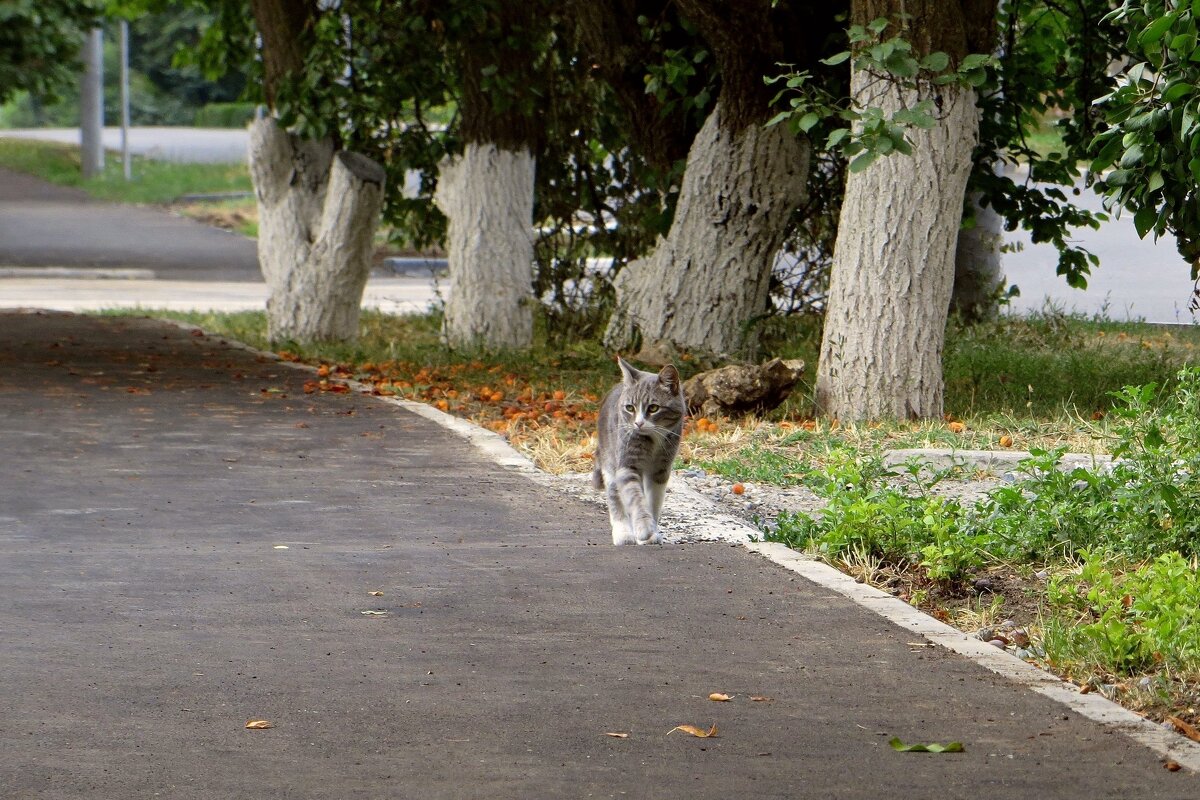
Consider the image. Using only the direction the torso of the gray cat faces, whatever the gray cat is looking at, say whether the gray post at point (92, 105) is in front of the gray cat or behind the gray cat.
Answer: behind

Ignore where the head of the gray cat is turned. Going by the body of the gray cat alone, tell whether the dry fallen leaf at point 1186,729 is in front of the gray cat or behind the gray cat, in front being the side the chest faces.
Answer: in front

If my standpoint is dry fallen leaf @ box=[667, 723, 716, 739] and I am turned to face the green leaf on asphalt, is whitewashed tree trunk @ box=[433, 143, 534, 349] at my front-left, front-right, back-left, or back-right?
back-left

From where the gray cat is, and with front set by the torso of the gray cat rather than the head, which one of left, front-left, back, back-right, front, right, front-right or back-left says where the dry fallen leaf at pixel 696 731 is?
front

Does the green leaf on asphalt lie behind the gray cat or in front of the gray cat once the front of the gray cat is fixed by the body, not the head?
in front

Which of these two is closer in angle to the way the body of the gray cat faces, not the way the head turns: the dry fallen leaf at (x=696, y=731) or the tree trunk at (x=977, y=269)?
the dry fallen leaf

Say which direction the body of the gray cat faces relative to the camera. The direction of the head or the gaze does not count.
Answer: toward the camera

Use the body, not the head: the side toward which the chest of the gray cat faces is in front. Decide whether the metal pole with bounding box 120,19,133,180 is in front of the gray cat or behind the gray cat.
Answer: behind

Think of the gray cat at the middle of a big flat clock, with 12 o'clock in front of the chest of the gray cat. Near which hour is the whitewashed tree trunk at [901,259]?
The whitewashed tree trunk is roughly at 7 o'clock from the gray cat.

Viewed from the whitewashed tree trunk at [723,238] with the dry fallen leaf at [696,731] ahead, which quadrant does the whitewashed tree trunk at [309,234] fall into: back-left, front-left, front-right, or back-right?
back-right

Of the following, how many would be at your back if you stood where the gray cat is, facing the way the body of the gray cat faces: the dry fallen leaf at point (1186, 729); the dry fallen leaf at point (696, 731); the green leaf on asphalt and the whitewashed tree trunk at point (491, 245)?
1
